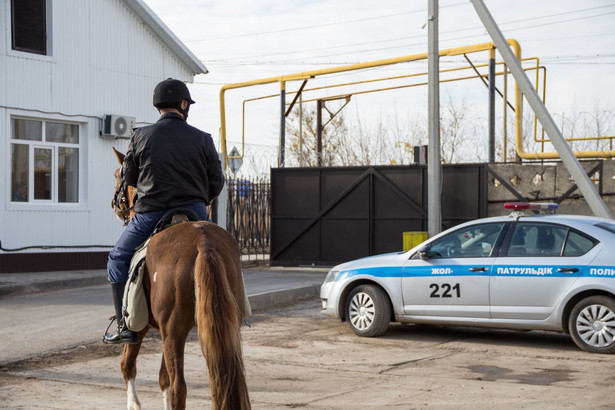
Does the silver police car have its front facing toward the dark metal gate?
no

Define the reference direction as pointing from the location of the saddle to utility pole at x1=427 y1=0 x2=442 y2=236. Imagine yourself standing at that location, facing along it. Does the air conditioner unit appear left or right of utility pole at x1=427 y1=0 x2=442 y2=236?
left

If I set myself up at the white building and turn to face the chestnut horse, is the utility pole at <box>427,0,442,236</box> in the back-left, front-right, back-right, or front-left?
front-left

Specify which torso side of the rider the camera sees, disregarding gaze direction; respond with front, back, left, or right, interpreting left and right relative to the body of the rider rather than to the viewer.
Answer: back

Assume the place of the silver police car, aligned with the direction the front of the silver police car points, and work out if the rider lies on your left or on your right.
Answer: on your left

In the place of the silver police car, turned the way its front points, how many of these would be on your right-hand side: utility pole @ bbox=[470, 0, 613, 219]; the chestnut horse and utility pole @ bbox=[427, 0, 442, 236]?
2

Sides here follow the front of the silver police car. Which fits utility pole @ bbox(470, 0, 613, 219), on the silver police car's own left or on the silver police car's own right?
on the silver police car's own right

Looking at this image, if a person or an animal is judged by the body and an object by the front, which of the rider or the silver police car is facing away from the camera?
the rider

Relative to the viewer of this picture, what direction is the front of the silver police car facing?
facing to the left of the viewer

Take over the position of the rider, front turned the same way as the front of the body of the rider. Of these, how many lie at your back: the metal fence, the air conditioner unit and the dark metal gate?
0

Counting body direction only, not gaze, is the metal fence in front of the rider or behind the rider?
in front

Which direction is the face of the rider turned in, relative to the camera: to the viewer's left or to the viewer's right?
to the viewer's right

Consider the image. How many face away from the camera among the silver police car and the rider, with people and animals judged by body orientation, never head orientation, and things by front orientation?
1

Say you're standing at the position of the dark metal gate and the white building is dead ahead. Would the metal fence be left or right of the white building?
right

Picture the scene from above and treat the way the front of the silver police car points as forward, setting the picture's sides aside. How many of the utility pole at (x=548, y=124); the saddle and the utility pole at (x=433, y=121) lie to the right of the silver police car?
2
